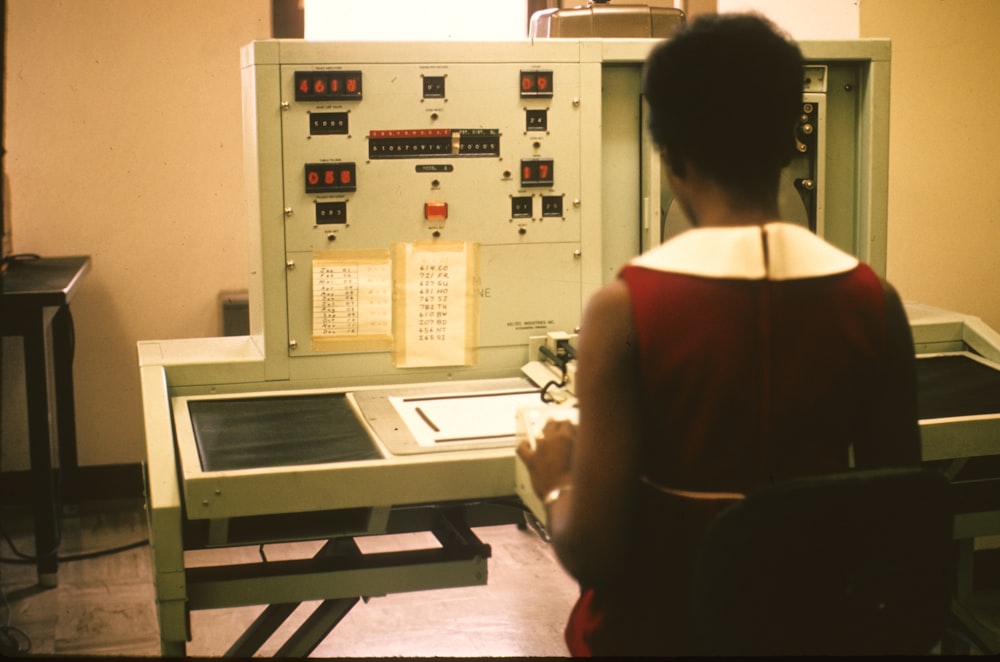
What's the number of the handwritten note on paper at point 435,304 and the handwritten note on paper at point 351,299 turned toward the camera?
2

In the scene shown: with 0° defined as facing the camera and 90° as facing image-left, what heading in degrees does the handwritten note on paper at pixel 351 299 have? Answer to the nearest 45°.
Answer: approximately 0°

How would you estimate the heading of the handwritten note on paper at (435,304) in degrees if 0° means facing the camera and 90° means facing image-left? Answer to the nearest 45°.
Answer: approximately 0°

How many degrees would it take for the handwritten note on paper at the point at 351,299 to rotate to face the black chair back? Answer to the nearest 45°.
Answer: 0° — it already faces it

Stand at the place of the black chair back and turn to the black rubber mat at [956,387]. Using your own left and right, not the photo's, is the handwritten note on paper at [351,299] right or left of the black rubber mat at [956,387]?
left

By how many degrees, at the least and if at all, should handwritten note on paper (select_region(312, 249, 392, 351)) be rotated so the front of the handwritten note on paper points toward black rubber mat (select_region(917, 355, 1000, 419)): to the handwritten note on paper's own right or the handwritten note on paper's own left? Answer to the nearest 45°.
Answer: approximately 90° to the handwritten note on paper's own left
